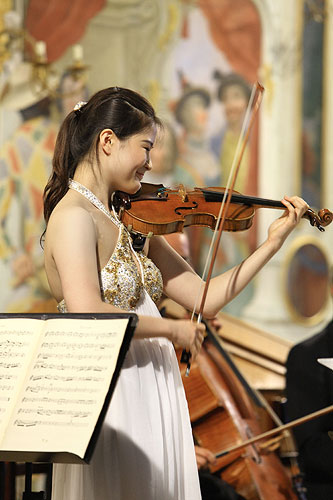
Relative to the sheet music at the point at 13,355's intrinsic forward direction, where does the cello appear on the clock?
The cello is roughly at 7 o'clock from the sheet music.

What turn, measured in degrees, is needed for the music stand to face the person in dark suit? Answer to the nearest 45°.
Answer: approximately 135° to its left

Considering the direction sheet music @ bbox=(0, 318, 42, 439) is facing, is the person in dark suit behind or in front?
behind

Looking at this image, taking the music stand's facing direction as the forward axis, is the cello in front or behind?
behind

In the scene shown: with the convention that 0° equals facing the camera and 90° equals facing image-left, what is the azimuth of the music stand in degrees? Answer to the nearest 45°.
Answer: approximately 0°

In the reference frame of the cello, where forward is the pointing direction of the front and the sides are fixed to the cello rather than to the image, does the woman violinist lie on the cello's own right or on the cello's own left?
on the cello's own right

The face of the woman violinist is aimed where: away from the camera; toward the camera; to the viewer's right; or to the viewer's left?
to the viewer's right
